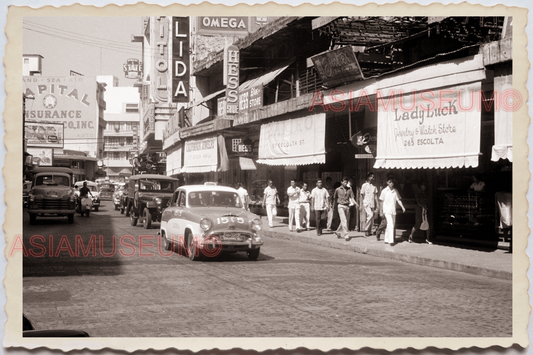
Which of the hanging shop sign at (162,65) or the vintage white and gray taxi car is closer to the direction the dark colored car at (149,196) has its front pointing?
the vintage white and gray taxi car

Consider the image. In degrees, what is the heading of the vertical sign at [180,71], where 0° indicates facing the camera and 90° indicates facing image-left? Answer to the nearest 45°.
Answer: approximately 0°

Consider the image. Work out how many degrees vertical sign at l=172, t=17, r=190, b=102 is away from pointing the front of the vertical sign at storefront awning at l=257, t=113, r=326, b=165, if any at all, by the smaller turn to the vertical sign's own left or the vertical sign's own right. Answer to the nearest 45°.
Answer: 0° — it already faces it

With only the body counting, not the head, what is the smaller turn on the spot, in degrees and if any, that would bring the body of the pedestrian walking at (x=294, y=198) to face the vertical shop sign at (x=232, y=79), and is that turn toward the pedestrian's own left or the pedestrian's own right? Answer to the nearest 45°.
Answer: approximately 135° to the pedestrian's own right

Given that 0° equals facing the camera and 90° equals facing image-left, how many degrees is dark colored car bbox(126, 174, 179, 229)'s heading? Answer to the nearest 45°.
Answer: approximately 315°
